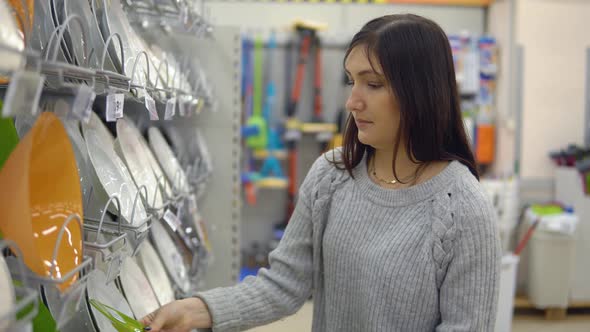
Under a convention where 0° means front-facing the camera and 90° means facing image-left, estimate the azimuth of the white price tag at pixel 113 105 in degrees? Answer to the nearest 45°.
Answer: approximately 315°

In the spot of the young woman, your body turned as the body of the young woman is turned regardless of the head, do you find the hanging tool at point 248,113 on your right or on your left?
on your right

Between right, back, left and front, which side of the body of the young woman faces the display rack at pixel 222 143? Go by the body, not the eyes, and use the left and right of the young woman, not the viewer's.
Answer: right

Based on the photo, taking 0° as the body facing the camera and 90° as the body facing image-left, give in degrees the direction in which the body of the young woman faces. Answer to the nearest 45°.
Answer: approximately 45°

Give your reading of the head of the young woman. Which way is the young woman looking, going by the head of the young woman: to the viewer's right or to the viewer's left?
to the viewer's left

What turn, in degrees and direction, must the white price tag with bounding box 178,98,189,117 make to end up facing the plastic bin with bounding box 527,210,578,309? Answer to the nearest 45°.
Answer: approximately 90° to its left

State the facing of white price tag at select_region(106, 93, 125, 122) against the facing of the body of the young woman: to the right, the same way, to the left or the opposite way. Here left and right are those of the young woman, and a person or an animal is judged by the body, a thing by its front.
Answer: to the left

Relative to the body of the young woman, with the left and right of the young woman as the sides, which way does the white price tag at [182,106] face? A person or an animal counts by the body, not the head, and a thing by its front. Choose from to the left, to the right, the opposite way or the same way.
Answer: to the left
